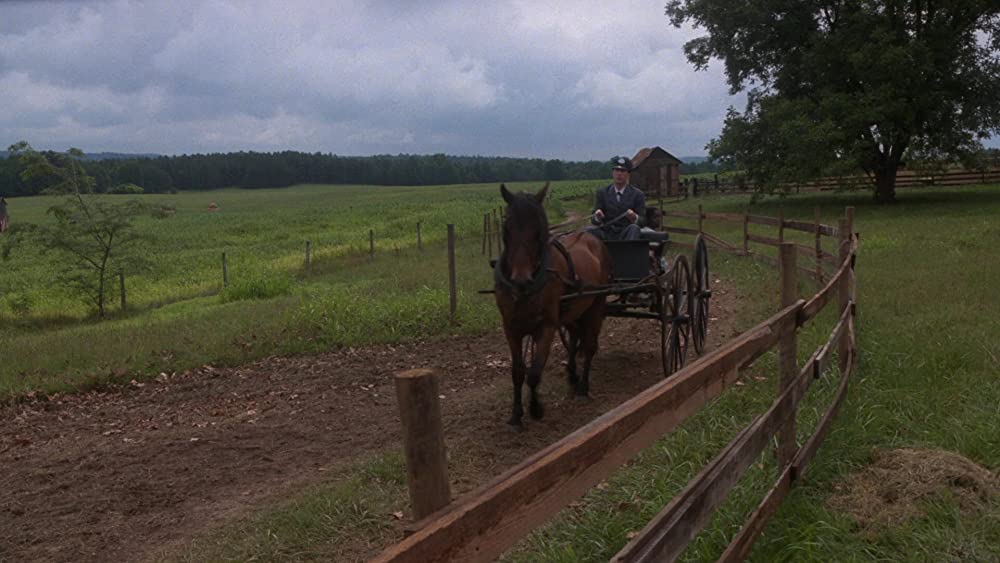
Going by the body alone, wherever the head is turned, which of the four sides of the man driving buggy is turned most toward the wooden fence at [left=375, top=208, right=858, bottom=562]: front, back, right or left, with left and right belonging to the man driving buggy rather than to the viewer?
front

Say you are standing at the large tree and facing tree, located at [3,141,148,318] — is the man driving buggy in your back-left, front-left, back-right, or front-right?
front-left

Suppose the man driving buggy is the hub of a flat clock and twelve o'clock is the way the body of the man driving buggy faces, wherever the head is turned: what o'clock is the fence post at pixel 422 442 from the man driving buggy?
The fence post is roughly at 12 o'clock from the man driving buggy.

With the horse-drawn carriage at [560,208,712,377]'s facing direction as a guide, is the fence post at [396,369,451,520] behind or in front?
in front

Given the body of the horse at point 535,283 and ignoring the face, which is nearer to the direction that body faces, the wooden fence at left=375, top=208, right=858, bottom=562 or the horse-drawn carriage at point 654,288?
the wooden fence

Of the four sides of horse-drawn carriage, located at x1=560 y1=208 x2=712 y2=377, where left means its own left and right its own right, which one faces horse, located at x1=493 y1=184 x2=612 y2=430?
front

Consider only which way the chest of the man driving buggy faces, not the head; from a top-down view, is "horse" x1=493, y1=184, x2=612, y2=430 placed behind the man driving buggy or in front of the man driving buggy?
in front

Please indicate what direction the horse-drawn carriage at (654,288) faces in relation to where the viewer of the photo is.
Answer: facing the viewer and to the left of the viewer

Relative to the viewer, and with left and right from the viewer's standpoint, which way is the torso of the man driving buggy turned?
facing the viewer

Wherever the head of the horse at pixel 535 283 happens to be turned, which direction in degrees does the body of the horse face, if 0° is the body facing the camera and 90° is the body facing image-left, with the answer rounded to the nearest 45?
approximately 45°

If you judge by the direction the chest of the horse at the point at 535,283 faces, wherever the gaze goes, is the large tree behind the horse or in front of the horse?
behind

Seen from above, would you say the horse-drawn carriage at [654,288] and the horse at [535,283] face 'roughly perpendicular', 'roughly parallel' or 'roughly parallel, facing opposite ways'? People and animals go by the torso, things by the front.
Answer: roughly parallel

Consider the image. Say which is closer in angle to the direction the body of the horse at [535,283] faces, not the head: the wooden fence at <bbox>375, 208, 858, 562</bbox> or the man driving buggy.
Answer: the wooden fence

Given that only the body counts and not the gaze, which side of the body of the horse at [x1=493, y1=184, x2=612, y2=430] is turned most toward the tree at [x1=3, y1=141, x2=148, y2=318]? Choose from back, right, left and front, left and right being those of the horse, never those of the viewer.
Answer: right

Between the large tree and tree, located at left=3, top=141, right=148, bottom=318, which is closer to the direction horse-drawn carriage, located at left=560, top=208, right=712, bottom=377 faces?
the tree

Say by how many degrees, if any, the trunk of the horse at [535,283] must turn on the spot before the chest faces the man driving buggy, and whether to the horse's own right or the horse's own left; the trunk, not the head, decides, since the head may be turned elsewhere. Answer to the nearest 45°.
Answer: approximately 135° to the horse's own right
